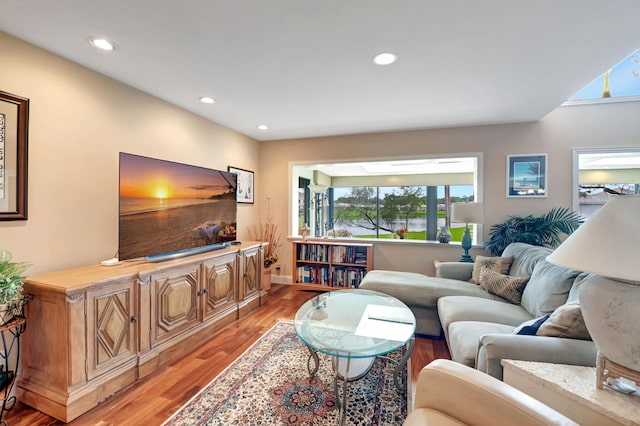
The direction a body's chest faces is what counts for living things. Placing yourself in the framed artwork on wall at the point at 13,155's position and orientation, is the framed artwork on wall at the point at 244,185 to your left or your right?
on your left

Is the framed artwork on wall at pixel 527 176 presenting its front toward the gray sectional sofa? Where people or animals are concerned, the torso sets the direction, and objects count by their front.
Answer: yes

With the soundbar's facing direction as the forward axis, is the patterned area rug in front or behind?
in front

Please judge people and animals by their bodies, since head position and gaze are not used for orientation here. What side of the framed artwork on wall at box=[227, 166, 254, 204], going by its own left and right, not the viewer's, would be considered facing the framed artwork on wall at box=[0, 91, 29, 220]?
right

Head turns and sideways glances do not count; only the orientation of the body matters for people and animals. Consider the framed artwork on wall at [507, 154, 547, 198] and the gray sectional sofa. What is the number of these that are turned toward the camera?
1

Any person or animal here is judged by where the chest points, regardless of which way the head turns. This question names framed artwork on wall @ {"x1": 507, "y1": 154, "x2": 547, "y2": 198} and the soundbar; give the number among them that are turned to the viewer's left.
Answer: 0

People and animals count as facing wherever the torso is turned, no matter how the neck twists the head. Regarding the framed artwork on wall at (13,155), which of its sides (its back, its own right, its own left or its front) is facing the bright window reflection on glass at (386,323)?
front

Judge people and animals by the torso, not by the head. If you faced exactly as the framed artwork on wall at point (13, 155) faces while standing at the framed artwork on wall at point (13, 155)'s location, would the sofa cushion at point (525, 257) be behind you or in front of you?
in front

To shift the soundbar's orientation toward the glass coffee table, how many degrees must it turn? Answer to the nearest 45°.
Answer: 0° — it already faces it

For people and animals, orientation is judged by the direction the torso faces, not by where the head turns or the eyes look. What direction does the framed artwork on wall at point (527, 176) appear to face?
toward the camera

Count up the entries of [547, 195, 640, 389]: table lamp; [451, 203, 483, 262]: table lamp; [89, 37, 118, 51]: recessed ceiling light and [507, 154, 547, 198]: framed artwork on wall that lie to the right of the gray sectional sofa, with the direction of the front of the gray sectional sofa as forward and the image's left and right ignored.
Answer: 2

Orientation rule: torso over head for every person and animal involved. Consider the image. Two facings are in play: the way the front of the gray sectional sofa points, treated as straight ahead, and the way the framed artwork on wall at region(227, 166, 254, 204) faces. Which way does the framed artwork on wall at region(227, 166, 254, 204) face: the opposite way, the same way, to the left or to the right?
the opposite way

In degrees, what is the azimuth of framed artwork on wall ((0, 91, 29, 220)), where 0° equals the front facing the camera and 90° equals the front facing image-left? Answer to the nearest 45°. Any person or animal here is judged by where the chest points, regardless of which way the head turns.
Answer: approximately 315°

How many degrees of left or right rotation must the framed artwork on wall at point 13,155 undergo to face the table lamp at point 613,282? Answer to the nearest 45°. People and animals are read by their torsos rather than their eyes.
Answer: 0° — it already faces it

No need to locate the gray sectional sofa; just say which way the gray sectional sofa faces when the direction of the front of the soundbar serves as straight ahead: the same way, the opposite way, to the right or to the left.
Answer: the opposite way

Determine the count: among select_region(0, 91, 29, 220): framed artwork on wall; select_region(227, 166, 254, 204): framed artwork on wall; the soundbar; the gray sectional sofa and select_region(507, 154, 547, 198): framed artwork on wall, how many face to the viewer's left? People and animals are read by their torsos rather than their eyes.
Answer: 1

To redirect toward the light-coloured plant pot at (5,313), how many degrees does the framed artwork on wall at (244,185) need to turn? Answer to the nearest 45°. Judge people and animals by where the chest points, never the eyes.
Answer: approximately 90° to its right
